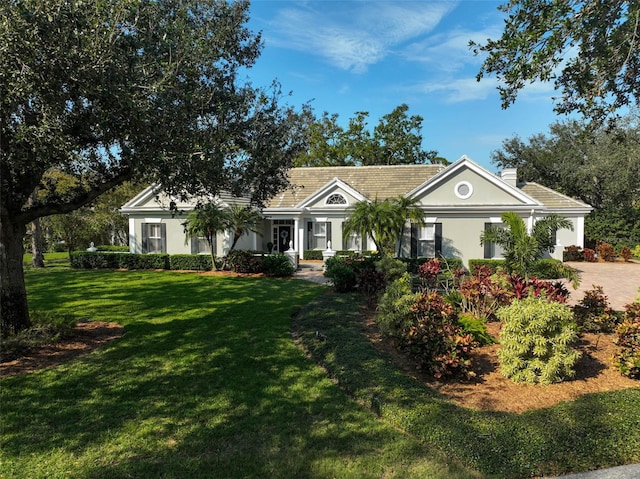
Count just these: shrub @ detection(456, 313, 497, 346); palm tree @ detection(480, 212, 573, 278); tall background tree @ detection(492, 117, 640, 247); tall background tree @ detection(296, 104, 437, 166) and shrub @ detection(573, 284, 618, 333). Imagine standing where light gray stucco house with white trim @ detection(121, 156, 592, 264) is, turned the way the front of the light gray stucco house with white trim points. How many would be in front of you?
3

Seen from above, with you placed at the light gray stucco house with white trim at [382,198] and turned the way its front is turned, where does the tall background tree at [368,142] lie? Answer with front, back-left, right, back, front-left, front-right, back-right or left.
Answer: back

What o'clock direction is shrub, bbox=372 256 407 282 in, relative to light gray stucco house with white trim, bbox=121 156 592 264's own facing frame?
The shrub is roughly at 12 o'clock from the light gray stucco house with white trim.

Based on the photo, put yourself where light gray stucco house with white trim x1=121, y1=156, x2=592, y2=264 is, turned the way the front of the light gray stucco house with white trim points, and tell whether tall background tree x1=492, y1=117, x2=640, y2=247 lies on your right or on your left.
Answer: on your left

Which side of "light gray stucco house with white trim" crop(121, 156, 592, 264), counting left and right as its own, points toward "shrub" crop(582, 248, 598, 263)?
left

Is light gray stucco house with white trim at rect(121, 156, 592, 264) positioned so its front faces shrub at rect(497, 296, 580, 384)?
yes

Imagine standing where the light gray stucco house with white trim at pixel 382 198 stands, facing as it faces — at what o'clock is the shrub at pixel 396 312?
The shrub is roughly at 12 o'clock from the light gray stucco house with white trim.

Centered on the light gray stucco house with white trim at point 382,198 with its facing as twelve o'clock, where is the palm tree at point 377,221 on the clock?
The palm tree is roughly at 12 o'clock from the light gray stucco house with white trim.

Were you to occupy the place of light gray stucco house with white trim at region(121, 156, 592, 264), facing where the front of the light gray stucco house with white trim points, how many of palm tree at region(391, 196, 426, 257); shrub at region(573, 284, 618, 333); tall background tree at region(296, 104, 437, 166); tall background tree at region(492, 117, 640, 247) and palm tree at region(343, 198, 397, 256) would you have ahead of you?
3

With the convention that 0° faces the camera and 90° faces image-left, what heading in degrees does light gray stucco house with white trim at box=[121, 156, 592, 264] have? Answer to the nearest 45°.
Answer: approximately 0°

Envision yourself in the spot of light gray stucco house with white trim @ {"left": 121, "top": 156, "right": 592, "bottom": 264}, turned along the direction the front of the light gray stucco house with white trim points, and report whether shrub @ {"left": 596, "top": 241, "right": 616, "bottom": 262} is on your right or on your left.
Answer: on your left

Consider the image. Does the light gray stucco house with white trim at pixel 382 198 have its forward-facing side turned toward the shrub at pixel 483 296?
yes

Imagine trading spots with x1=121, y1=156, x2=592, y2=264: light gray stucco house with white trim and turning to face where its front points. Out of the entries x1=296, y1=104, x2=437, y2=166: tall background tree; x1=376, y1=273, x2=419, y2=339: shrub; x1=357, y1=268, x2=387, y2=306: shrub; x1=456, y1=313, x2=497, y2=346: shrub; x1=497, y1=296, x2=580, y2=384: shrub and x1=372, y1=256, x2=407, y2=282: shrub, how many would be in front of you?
5

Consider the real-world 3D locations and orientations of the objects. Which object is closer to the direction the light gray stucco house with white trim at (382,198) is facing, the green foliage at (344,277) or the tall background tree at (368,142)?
the green foliage
